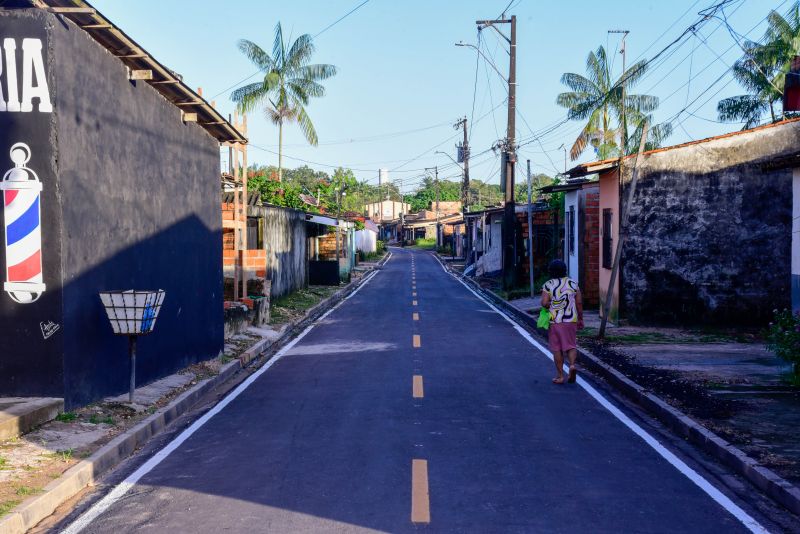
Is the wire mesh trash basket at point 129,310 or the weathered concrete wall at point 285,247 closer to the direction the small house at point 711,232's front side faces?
the weathered concrete wall

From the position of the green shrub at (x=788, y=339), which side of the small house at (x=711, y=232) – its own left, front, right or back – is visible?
left

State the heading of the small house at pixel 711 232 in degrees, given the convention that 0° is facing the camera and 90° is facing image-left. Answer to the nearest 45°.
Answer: approximately 90°

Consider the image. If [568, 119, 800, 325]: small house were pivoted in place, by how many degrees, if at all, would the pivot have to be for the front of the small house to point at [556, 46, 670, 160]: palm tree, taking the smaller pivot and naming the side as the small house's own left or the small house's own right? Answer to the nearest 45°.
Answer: approximately 90° to the small house's own right

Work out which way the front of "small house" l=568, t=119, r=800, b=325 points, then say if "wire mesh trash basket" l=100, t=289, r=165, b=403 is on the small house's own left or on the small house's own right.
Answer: on the small house's own left

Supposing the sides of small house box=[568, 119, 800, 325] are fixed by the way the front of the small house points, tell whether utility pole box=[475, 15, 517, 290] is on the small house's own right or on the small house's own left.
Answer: on the small house's own right

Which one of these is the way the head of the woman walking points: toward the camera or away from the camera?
away from the camera

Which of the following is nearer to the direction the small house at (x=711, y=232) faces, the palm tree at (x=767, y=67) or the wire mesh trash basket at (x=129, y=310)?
the wire mesh trash basket

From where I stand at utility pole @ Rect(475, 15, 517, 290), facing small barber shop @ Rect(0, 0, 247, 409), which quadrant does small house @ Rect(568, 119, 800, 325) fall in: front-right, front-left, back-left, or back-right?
front-left

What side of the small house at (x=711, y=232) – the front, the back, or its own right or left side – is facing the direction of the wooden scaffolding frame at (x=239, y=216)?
front

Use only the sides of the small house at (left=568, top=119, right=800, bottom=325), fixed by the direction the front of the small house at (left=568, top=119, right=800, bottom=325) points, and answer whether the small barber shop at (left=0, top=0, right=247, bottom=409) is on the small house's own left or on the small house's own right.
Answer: on the small house's own left

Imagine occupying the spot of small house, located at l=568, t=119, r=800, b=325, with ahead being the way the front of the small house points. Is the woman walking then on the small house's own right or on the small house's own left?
on the small house's own left

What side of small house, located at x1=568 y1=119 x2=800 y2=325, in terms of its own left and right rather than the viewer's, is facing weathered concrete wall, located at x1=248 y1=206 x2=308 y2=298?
front
